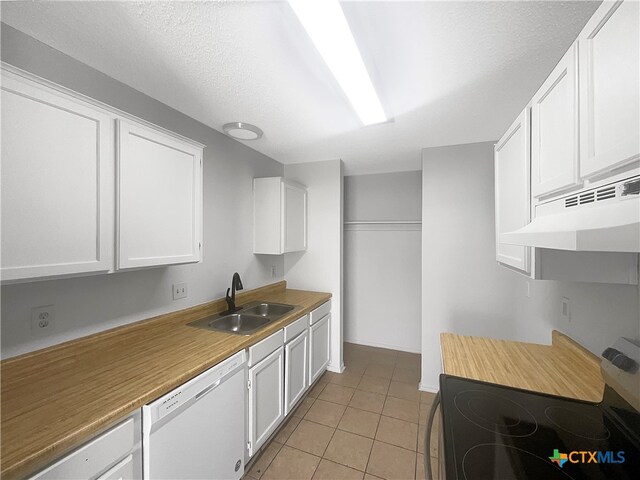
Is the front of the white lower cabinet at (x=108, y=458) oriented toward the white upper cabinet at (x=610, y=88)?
yes

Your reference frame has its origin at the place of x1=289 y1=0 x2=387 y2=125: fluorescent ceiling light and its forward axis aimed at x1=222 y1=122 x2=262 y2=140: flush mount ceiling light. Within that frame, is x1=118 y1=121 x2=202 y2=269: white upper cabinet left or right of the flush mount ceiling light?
left

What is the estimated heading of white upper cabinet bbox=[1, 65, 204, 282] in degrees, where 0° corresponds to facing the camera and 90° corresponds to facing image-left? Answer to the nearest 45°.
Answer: approximately 315°

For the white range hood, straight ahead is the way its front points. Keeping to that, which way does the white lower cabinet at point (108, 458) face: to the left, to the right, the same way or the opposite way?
the opposite way

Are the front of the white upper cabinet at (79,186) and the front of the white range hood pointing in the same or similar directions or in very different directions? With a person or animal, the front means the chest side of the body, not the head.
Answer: very different directions

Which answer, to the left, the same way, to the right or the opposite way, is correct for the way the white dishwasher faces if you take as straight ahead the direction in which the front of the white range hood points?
the opposite way
